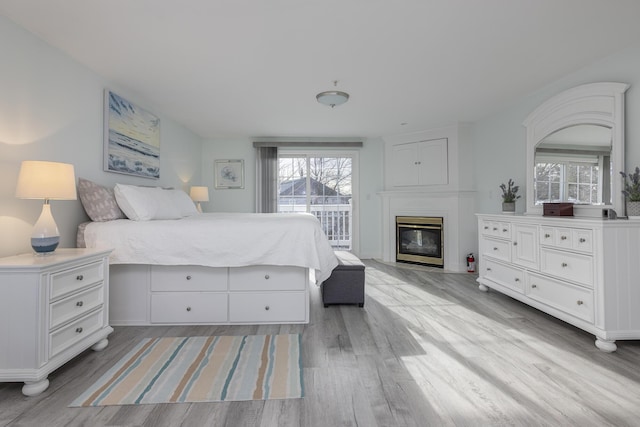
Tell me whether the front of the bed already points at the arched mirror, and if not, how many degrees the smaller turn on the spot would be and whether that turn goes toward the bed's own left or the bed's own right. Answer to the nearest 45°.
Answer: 0° — it already faces it

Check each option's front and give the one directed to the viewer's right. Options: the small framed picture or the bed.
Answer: the bed

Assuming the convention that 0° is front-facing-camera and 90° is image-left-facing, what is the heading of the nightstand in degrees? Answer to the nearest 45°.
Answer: approximately 315°

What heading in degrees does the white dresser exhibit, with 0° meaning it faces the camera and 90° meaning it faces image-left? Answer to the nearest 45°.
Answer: approximately 45°

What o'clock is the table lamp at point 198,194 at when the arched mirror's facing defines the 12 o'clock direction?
The table lamp is roughly at 1 o'clock from the arched mirror.

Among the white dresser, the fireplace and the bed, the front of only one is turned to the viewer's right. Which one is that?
the bed

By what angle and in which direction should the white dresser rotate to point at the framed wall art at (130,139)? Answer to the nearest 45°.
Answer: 0° — it already faces it

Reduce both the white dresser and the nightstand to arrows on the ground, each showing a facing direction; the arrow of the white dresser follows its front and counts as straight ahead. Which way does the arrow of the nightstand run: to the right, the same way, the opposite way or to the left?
the opposite way

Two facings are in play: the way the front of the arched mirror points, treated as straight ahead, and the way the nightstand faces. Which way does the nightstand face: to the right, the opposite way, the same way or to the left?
the opposite way

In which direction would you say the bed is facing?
to the viewer's right

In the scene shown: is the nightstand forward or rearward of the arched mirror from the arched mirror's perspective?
forward
